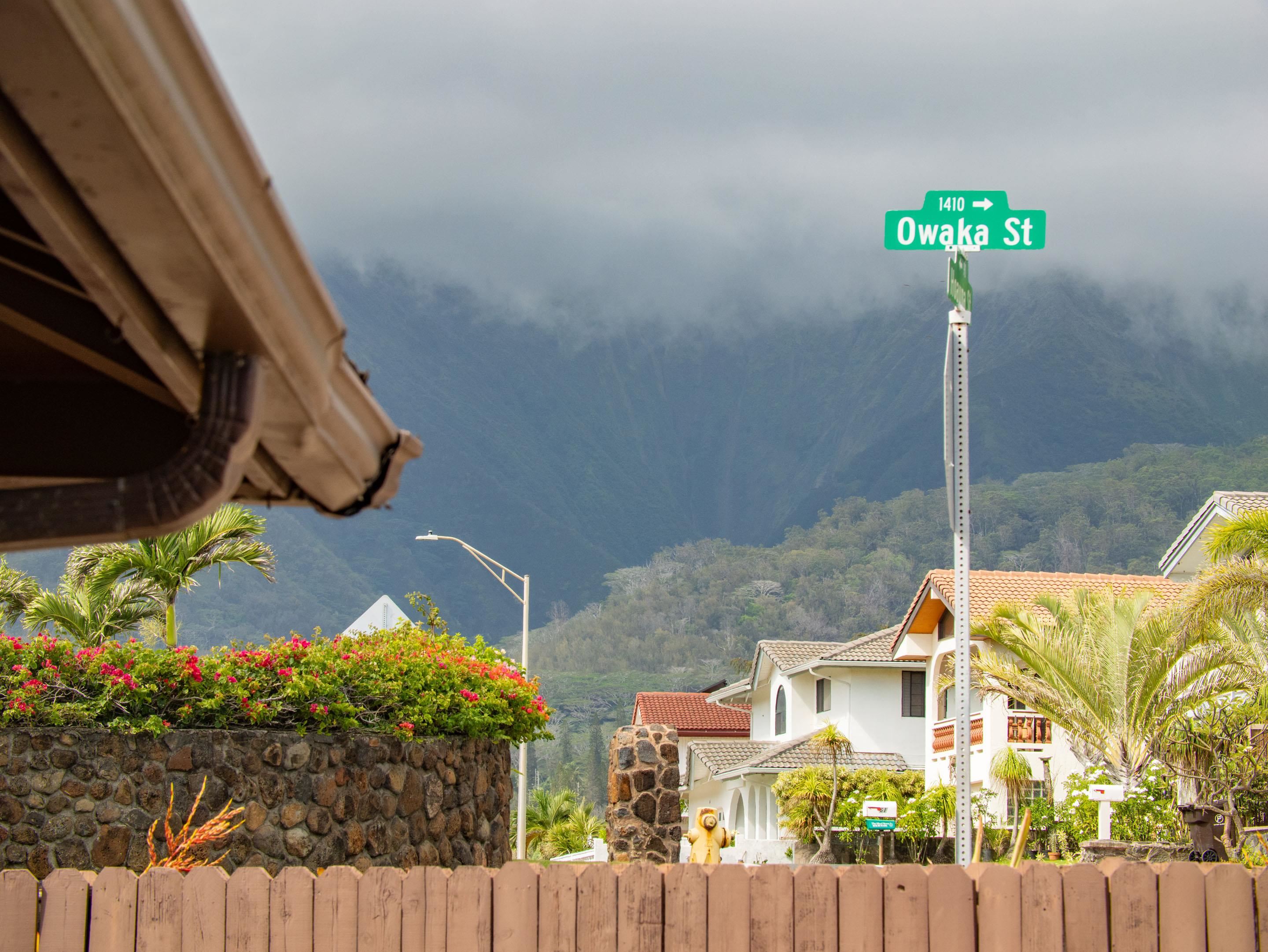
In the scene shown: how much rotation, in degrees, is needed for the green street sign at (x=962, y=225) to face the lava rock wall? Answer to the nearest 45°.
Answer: approximately 90° to its right

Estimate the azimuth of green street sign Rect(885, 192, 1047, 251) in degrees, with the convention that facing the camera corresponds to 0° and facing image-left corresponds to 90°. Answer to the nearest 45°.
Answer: approximately 0°

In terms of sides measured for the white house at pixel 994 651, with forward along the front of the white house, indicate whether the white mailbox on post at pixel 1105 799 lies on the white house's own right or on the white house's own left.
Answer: on the white house's own left

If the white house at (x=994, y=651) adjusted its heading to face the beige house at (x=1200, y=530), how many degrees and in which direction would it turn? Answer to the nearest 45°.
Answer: approximately 135° to its left

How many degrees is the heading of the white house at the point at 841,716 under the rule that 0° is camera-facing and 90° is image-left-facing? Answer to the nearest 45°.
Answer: approximately 45°
